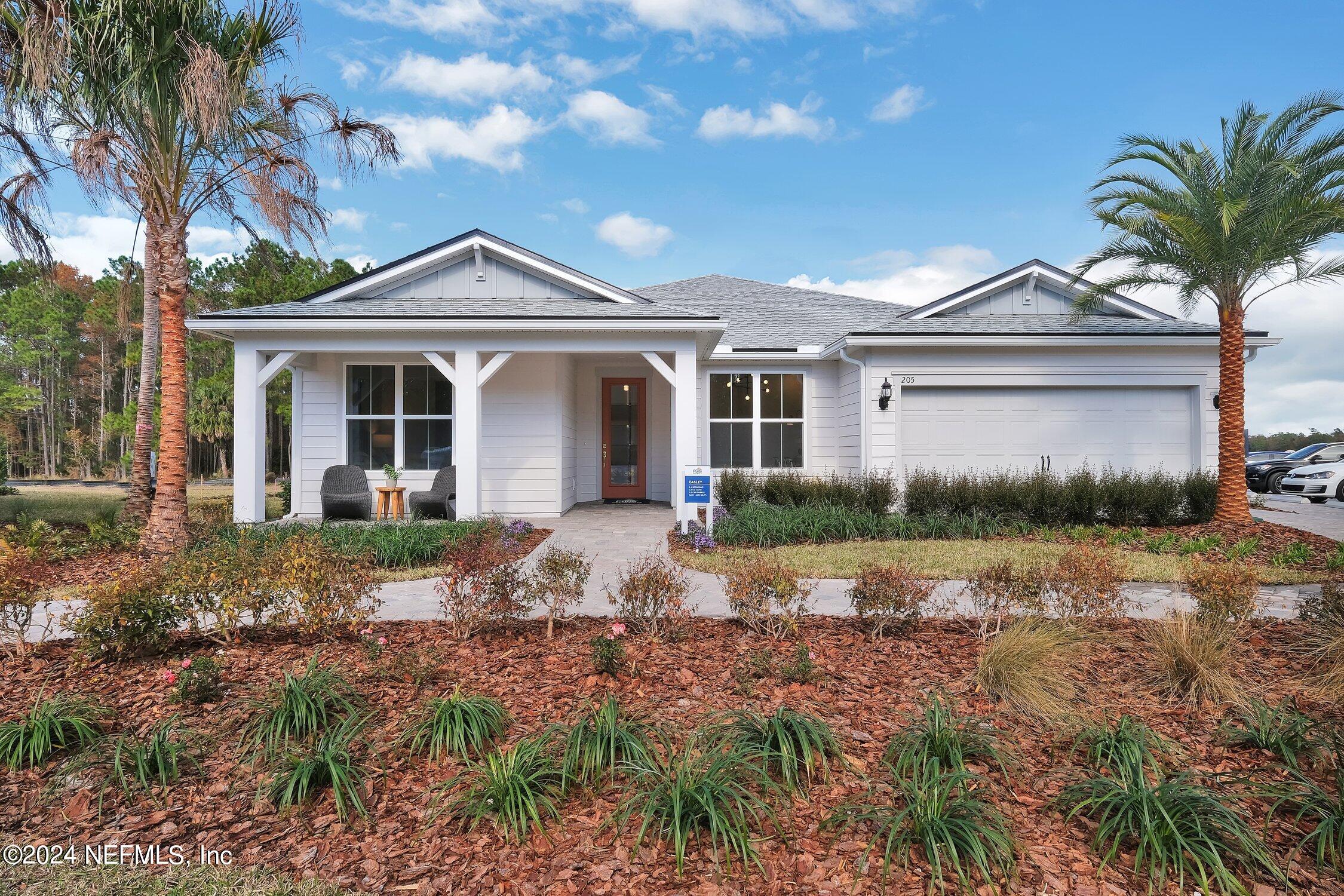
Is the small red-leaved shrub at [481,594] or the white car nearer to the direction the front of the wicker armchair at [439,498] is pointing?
the small red-leaved shrub

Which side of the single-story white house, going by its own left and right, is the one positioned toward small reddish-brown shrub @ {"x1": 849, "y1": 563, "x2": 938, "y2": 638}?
front

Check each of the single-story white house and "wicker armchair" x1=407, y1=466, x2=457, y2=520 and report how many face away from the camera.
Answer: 0

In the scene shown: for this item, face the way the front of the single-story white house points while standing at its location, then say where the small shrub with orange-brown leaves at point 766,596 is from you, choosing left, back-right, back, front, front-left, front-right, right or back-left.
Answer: front

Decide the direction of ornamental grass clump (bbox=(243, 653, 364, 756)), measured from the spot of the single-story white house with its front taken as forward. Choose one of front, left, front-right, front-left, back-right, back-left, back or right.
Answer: front

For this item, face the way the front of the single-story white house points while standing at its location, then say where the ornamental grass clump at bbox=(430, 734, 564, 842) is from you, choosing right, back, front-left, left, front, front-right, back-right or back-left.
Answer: front

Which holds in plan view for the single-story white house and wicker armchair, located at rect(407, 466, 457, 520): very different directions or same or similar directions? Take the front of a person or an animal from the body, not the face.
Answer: same or similar directions

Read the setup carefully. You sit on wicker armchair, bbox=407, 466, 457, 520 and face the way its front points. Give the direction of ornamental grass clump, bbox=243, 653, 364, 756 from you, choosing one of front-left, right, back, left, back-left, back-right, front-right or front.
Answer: front-left

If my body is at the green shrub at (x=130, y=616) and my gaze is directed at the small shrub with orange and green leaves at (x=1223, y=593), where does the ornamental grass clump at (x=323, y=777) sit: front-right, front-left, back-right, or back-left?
front-right

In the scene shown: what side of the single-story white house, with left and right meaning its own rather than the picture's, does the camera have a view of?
front

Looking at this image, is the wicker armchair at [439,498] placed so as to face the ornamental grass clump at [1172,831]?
no

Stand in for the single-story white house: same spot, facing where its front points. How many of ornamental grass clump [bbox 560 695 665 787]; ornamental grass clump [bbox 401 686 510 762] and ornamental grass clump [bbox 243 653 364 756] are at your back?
0

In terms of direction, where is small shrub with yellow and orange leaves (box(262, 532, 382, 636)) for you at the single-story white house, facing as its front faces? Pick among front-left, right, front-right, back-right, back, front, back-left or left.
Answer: front

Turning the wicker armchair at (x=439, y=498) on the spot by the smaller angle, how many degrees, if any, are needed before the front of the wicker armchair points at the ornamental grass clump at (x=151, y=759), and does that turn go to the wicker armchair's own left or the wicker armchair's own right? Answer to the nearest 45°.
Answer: approximately 45° to the wicker armchair's own left

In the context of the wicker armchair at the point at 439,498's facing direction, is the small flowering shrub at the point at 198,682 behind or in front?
in front

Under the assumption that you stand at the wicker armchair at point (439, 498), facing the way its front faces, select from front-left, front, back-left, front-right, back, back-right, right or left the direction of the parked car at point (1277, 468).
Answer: back-left

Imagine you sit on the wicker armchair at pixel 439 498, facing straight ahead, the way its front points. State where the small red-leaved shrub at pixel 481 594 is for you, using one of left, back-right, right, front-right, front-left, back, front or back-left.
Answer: front-left

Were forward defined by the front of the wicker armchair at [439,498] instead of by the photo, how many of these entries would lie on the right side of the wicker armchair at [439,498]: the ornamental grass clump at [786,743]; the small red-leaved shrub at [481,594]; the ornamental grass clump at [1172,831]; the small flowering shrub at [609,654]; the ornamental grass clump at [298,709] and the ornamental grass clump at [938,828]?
0

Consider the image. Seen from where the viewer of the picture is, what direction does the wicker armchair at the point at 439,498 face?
facing the viewer and to the left of the viewer
